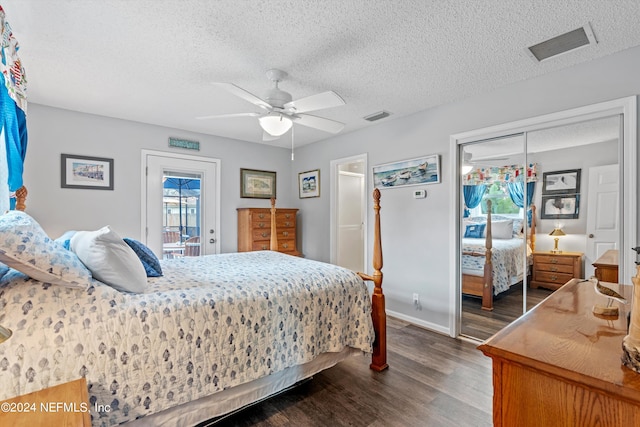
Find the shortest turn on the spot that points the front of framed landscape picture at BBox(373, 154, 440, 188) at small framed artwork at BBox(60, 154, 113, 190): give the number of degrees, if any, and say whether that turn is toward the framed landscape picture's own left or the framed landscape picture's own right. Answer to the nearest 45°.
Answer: approximately 45° to the framed landscape picture's own right

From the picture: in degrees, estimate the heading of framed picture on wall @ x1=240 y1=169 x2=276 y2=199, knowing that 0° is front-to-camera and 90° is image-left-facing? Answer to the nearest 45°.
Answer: approximately 315°

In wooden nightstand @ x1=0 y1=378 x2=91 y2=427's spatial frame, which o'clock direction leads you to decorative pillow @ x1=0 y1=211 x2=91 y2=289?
The decorative pillow is roughly at 9 o'clock from the wooden nightstand.

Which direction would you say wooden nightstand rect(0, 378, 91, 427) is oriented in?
to the viewer's right

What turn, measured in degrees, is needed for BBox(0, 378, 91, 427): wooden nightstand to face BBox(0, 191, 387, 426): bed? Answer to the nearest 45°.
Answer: approximately 45° to its left

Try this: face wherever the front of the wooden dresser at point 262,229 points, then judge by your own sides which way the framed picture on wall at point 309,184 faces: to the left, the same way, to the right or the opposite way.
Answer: to the right

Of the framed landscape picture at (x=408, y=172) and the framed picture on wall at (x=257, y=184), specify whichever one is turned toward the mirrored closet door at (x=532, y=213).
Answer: the framed picture on wall

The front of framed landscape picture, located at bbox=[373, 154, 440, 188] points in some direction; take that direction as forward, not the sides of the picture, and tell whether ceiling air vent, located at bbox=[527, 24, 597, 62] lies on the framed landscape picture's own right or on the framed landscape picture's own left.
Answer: on the framed landscape picture's own left

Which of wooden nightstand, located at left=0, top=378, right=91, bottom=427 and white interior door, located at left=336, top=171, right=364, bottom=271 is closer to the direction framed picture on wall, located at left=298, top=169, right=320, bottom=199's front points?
the wooden nightstand
